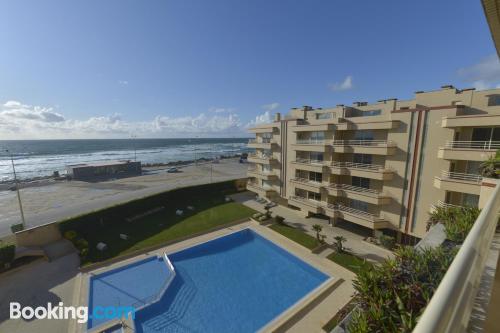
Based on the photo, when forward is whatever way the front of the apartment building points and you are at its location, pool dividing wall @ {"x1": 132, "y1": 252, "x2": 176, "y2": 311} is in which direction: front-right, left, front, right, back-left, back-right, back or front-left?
front

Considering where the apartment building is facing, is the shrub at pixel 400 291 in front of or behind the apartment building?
in front

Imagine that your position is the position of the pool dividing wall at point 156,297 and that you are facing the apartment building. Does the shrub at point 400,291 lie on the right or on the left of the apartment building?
right

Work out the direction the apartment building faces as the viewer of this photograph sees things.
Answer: facing the viewer and to the left of the viewer

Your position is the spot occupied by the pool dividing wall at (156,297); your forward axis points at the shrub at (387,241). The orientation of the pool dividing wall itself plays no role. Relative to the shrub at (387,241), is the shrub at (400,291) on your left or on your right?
right

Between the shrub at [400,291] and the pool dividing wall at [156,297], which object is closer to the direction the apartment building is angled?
the pool dividing wall

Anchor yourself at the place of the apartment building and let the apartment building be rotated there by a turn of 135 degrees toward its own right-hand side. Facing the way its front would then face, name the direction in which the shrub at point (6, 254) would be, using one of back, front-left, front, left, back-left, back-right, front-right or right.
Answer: back-left
